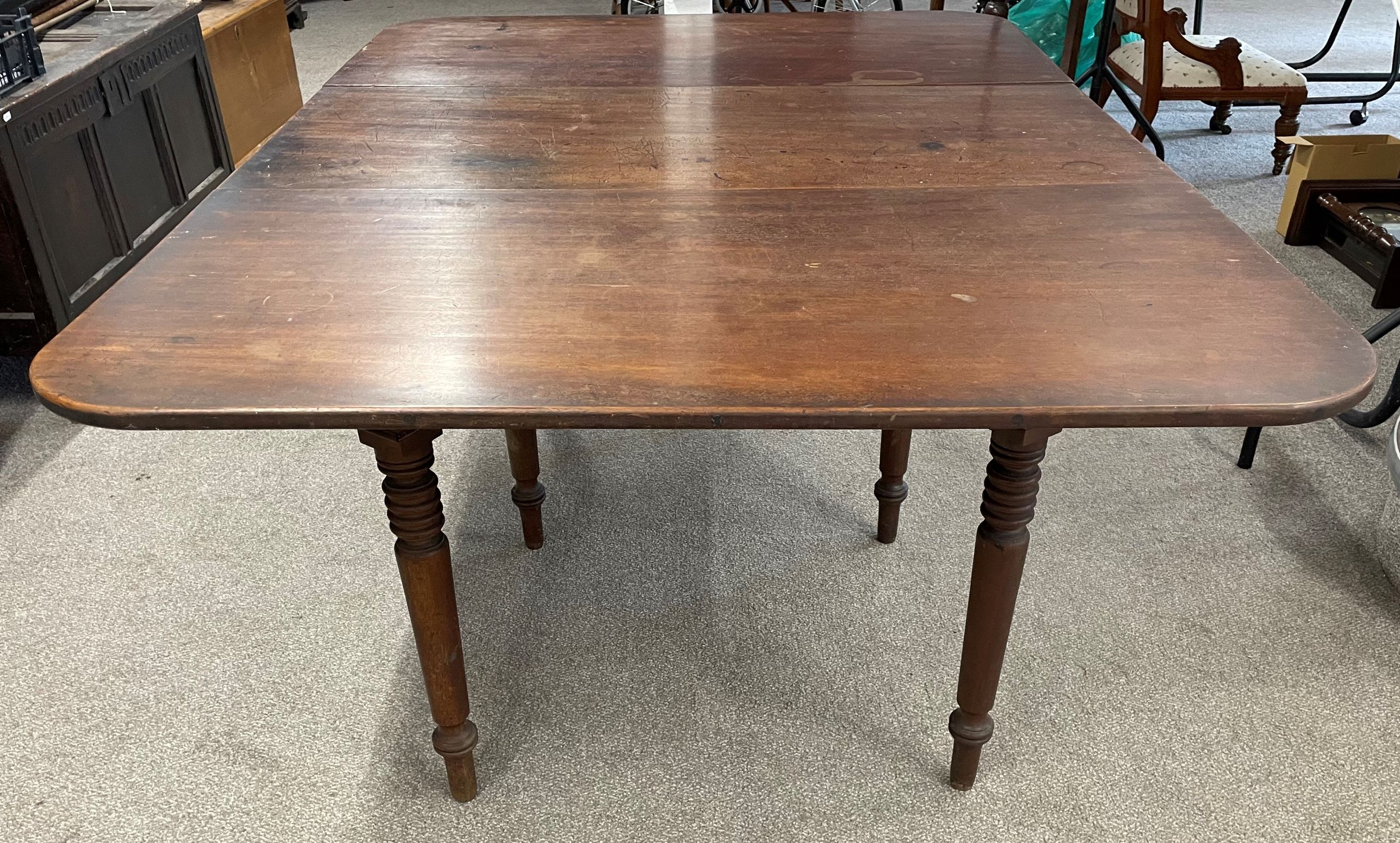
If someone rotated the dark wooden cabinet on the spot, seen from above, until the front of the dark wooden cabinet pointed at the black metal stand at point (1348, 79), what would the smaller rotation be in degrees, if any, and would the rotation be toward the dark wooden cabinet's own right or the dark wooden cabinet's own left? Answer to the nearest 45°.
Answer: approximately 45° to the dark wooden cabinet's own left

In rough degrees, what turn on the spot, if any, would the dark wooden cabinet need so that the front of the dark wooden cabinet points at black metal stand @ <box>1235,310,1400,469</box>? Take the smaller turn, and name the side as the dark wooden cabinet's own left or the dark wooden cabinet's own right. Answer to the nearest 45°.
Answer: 0° — it already faces it

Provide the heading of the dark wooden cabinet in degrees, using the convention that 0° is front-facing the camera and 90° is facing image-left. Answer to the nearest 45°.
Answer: approximately 315°

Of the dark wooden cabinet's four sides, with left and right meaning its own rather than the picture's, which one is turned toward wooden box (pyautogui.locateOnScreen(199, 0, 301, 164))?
left

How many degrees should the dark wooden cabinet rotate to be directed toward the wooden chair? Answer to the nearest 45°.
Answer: approximately 45° to its left

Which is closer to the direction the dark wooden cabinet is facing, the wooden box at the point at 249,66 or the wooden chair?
the wooden chair

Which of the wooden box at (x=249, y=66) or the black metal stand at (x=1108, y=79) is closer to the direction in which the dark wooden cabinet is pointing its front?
the black metal stand

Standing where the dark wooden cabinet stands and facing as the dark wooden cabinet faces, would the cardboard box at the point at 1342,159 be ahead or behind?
ahead

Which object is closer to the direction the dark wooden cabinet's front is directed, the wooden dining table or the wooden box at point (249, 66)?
the wooden dining table

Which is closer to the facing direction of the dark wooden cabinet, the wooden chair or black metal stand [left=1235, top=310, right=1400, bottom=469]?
the black metal stand

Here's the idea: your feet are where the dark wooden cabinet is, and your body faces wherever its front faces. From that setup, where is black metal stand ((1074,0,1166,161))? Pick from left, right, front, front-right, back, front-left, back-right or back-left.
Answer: front-left

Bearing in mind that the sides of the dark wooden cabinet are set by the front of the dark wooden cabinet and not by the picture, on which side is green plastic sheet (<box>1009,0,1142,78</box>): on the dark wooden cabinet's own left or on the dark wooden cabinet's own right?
on the dark wooden cabinet's own left
